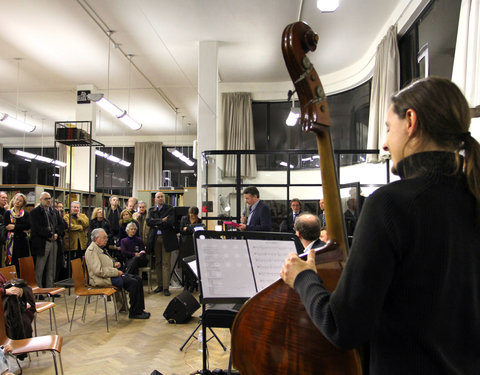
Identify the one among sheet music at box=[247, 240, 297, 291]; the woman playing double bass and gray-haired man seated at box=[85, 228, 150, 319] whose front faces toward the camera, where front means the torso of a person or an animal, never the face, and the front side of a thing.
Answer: the sheet music

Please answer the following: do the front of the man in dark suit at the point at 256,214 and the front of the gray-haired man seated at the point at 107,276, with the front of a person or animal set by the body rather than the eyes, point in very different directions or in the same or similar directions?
very different directions

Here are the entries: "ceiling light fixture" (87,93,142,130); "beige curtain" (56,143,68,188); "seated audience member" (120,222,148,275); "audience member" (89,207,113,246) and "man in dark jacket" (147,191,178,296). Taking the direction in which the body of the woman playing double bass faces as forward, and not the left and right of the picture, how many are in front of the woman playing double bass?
5

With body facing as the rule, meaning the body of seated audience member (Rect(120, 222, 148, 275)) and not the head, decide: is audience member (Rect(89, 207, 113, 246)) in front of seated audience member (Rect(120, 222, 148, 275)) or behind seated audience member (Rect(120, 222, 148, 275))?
behind

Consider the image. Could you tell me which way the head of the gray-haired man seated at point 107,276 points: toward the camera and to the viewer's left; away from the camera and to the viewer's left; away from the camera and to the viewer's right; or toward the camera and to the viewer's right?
toward the camera and to the viewer's right

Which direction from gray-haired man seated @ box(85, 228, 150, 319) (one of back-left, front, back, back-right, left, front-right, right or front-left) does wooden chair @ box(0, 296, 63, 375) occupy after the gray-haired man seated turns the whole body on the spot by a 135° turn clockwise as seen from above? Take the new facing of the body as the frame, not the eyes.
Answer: front-left

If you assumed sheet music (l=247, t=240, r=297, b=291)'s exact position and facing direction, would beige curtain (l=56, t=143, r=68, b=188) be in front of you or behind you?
behind

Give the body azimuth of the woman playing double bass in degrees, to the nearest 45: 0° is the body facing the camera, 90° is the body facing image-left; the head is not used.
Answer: approximately 135°

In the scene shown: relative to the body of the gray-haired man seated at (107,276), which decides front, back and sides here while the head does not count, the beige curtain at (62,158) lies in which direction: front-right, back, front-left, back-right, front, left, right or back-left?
left

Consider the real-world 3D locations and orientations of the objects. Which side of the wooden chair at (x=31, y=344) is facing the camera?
right

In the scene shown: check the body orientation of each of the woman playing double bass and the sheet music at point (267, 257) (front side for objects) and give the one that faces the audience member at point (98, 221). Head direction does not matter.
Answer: the woman playing double bass

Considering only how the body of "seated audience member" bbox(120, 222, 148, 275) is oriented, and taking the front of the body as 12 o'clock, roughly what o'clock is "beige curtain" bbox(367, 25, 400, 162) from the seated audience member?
The beige curtain is roughly at 11 o'clock from the seated audience member.

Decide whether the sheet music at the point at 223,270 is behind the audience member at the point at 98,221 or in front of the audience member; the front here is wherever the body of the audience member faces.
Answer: in front
